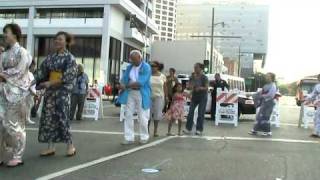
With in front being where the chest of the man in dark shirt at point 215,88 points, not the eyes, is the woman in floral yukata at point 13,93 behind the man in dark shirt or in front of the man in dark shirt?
in front

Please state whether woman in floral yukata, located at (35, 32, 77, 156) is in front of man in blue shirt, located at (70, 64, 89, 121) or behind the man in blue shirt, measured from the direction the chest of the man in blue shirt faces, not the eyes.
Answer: in front

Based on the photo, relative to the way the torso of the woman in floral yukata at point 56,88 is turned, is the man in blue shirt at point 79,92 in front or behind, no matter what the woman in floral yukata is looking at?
behind

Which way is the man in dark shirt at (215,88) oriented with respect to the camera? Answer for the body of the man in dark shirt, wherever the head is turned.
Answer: toward the camera

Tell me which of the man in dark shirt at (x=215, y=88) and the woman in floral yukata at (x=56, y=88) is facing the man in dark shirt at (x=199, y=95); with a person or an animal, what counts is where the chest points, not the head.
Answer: the man in dark shirt at (x=215, y=88)

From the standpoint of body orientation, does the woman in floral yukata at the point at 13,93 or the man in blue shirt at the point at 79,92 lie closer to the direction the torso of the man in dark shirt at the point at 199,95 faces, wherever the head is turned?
the woman in floral yukata

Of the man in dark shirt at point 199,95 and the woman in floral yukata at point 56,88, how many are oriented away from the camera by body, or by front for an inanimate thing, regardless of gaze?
0

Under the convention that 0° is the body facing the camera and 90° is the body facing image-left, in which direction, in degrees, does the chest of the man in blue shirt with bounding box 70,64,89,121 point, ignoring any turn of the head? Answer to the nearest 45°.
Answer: approximately 45°

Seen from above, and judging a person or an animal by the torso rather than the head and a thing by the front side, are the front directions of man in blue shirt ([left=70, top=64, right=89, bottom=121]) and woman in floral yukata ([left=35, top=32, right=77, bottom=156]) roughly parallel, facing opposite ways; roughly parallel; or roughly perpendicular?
roughly parallel

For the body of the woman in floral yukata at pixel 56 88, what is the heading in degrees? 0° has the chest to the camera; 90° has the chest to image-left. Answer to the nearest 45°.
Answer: approximately 45°

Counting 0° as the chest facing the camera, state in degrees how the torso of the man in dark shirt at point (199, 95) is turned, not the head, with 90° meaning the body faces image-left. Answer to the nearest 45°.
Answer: approximately 45°

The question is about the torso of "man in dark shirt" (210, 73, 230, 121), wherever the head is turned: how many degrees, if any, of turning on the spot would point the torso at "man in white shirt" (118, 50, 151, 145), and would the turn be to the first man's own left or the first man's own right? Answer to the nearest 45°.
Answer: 0° — they already face them

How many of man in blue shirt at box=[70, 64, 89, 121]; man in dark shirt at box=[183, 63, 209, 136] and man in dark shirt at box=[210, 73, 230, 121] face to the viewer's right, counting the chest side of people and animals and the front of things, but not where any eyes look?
0

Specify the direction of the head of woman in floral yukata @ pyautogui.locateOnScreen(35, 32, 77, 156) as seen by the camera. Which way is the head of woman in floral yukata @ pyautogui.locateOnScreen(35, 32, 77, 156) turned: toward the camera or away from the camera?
toward the camera

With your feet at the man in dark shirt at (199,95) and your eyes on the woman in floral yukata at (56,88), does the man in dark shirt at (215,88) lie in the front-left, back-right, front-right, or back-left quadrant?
back-right
